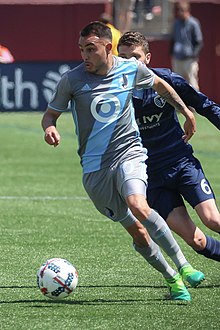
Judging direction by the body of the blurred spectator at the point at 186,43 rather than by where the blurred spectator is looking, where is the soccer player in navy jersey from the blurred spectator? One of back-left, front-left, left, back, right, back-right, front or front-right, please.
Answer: front-left

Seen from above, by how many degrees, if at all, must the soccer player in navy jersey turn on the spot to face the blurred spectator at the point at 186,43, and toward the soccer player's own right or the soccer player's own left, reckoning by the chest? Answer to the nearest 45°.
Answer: approximately 135° to the soccer player's own right

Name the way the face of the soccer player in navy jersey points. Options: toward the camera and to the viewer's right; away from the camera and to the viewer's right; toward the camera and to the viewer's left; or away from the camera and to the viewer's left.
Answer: toward the camera and to the viewer's left

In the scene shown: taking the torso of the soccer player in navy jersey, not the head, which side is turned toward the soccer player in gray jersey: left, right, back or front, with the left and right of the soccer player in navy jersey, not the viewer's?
front

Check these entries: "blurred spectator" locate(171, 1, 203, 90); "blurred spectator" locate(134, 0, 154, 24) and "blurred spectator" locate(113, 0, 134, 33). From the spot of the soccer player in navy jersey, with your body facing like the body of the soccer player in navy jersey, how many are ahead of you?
0

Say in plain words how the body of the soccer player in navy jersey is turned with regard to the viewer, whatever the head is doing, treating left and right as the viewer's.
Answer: facing the viewer and to the left of the viewer

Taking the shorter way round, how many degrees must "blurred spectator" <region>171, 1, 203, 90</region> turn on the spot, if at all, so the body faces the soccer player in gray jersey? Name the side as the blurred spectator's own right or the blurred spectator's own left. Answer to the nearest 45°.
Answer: approximately 45° to the blurred spectator's own left

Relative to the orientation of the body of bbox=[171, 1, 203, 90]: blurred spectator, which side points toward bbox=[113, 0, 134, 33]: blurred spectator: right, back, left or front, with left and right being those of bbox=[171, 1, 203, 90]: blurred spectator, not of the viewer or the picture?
right

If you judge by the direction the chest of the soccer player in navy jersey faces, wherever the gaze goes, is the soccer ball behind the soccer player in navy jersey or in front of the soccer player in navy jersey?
in front

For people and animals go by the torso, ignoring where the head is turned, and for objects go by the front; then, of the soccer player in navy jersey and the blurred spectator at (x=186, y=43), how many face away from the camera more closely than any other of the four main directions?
0

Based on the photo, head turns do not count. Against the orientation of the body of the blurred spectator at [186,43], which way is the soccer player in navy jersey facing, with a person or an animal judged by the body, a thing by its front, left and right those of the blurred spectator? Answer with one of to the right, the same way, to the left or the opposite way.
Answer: the same way

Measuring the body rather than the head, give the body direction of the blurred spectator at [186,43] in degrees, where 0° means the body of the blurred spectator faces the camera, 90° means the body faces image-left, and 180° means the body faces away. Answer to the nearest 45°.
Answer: approximately 45°

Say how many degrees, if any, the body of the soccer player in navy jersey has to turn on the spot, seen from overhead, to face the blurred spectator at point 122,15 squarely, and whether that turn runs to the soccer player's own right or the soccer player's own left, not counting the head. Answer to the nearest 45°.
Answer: approximately 135° to the soccer player's own right

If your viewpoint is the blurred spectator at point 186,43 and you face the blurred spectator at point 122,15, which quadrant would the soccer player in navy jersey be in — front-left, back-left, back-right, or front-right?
back-left

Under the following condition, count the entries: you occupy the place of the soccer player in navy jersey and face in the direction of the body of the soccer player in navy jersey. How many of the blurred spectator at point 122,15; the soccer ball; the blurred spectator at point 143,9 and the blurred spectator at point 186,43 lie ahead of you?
1

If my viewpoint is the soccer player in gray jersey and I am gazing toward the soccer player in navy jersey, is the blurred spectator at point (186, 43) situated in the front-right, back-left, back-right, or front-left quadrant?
front-left

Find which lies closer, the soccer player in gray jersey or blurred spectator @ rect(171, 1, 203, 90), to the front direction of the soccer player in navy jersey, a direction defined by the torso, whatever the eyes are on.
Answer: the soccer player in gray jersey
